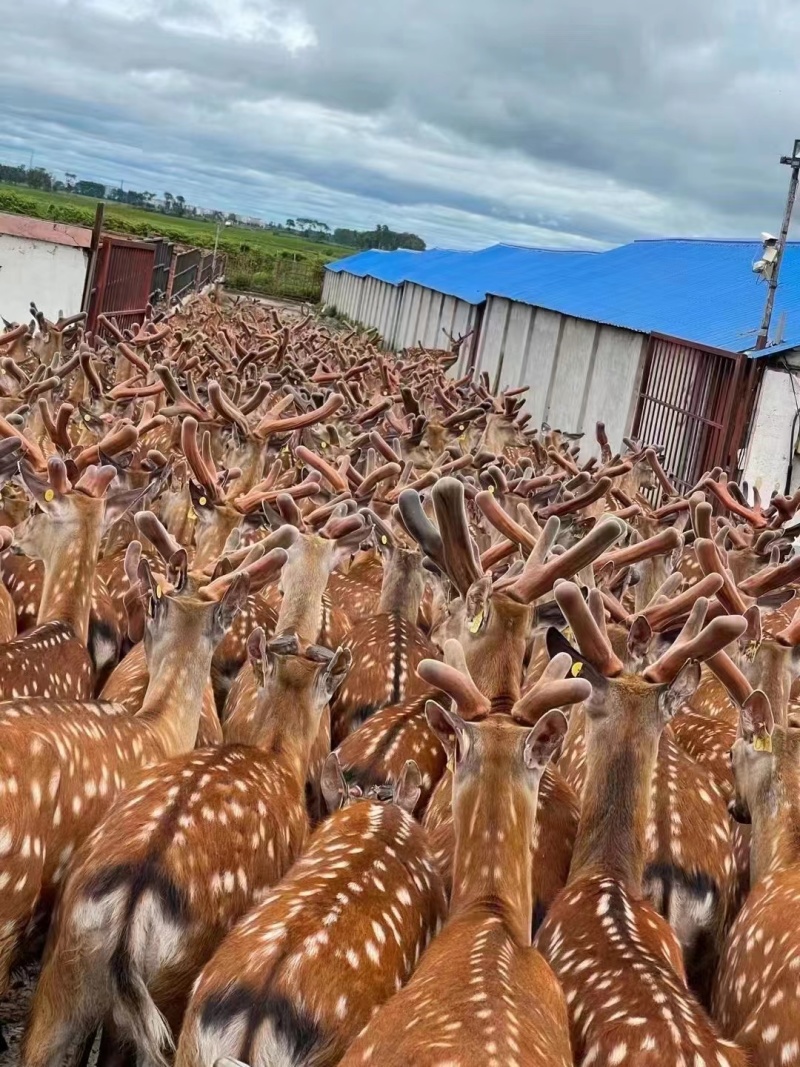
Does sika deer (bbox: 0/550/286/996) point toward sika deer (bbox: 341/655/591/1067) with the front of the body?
no

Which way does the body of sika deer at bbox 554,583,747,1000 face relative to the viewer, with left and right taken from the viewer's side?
facing away from the viewer and to the left of the viewer

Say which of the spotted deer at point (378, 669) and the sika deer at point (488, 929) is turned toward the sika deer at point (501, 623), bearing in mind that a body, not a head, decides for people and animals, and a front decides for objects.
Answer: the sika deer at point (488, 929)

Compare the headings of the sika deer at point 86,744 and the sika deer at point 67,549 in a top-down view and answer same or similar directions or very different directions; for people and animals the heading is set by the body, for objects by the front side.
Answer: same or similar directions

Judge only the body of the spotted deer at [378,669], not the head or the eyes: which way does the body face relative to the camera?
away from the camera

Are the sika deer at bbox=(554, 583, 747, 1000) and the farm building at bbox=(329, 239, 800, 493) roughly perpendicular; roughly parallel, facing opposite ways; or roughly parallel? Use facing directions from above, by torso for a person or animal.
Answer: roughly perpendicular

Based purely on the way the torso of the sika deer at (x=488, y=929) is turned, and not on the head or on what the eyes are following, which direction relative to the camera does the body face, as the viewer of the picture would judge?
away from the camera

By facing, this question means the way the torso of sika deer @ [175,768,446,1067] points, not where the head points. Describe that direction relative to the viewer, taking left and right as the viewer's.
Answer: facing away from the viewer and to the right of the viewer

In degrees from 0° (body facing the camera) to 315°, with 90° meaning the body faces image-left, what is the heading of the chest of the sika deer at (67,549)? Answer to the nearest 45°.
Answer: approximately 225°

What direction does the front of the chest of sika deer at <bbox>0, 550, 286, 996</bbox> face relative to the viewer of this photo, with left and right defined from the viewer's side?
facing away from the viewer and to the right of the viewer

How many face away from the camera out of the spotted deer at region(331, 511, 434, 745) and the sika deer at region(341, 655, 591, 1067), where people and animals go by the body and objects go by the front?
2

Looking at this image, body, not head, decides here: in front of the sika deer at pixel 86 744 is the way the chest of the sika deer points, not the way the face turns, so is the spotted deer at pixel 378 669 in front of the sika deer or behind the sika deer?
in front

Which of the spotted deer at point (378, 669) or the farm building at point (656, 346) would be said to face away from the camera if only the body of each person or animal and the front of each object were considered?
the spotted deer

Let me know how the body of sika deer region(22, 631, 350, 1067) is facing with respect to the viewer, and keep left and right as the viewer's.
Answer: facing away from the viewer and to the right of the viewer

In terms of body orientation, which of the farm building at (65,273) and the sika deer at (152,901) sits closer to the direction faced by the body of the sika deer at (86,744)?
the farm building

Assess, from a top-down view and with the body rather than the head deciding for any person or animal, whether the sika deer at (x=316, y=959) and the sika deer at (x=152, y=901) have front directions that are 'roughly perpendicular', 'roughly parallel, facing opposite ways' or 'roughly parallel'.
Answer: roughly parallel

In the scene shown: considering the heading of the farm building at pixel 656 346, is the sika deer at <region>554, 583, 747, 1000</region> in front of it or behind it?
in front
